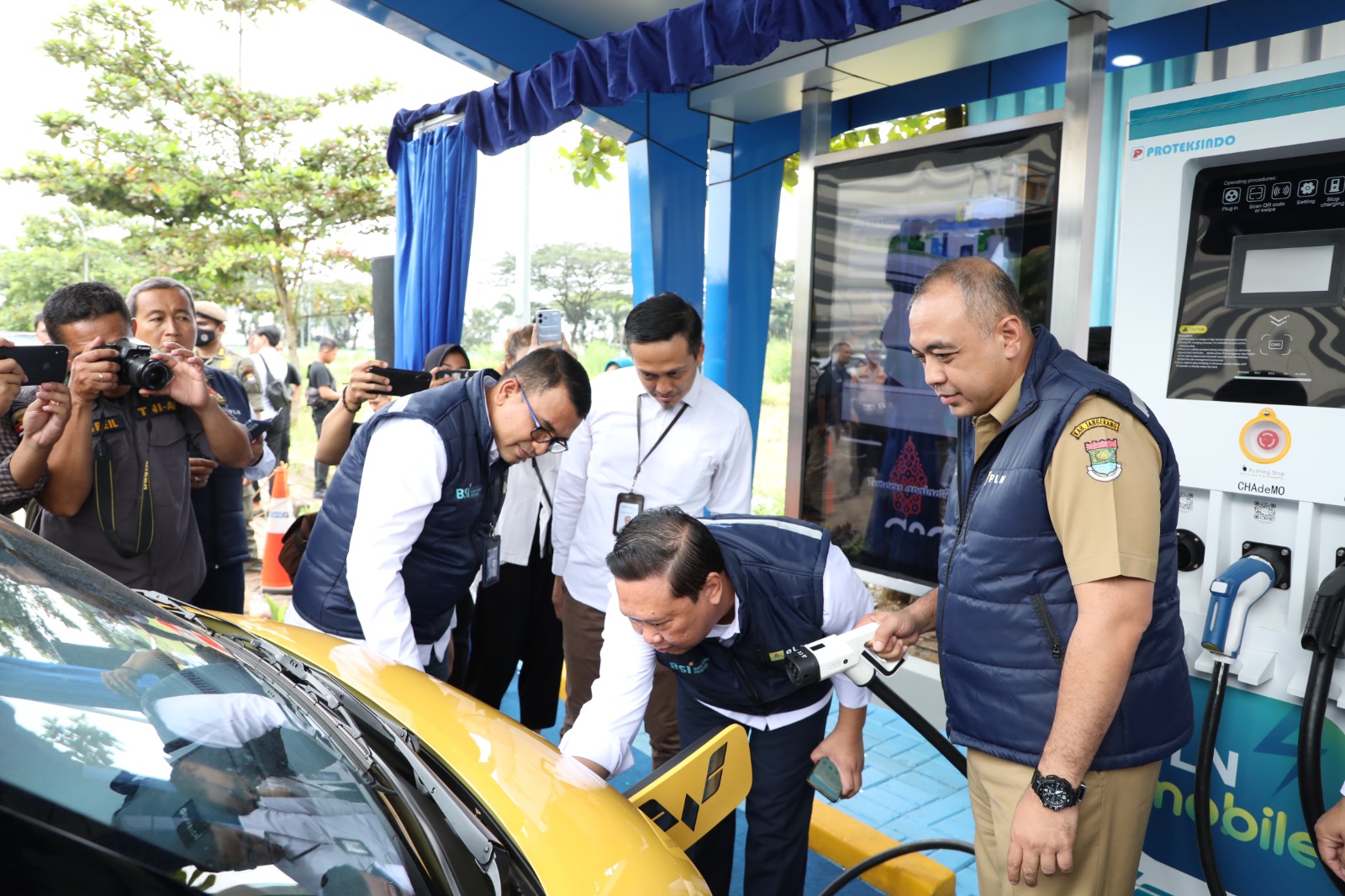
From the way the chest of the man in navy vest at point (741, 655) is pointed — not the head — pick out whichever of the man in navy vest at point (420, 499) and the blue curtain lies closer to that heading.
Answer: the man in navy vest

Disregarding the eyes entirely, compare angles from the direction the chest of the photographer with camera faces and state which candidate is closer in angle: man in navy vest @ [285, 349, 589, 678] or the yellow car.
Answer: the yellow car

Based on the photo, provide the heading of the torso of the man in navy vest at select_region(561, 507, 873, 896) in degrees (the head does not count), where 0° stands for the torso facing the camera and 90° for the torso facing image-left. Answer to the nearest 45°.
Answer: approximately 45°

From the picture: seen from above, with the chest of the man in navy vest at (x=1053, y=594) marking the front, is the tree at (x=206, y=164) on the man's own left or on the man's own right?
on the man's own right

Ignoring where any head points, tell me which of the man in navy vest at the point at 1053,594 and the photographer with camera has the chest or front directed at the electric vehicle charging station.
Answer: the photographer with camera

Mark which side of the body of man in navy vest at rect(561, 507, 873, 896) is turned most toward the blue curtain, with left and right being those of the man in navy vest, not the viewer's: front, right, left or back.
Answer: right

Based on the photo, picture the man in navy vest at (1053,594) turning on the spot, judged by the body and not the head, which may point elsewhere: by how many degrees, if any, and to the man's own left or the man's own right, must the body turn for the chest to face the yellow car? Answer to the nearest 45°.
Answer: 0° — they already face it

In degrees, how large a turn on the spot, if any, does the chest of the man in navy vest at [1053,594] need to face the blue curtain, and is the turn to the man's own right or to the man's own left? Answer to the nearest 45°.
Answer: approximately 90° to the man's own right

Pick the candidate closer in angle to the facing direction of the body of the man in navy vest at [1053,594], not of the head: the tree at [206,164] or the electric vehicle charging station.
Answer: the tree

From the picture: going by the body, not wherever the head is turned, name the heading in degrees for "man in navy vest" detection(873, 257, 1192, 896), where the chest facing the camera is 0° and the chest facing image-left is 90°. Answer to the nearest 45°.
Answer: approximately 45°

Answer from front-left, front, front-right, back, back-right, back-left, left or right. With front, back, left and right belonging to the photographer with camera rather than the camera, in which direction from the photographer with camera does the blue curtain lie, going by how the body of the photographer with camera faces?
left

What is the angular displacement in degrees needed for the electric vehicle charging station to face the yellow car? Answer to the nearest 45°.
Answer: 0° — it already faces it

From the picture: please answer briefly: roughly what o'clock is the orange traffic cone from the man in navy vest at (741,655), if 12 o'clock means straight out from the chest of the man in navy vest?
The orange traffic cone is roughly at 3 o'clock from the man in navy vest.

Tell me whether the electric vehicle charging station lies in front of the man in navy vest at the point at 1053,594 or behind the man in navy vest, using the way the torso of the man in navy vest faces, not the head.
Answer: behind

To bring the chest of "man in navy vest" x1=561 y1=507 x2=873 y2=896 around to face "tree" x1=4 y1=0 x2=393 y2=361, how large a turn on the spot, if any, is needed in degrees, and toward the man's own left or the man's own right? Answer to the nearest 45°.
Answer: approximately 90° to the man's own right
